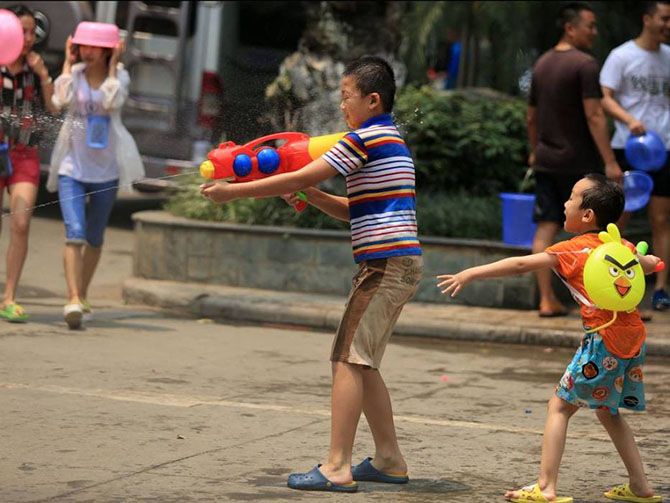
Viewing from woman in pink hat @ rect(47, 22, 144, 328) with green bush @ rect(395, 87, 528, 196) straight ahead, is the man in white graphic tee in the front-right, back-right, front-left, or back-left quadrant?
front-right

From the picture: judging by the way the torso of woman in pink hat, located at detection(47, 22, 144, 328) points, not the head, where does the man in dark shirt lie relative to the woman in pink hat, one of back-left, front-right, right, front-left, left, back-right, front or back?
left

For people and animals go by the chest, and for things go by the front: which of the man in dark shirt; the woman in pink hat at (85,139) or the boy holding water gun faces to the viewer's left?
the boy holding water gun

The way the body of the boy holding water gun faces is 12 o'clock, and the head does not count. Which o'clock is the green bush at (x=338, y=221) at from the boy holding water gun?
The green bush is roughly at 3 o'clock from the boy holding water gun.

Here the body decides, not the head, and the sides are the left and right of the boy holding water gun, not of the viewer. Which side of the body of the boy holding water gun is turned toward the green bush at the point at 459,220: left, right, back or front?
right

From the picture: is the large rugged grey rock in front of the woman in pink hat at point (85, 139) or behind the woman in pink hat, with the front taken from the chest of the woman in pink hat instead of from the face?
behind

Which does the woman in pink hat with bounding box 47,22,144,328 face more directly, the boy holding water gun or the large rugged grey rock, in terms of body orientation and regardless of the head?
the boy holding water gun

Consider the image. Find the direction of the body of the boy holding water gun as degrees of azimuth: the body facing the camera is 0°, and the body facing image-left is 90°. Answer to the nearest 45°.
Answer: approximately 90°

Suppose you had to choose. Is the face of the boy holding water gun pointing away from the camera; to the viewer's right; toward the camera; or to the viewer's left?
to the viewer's left
